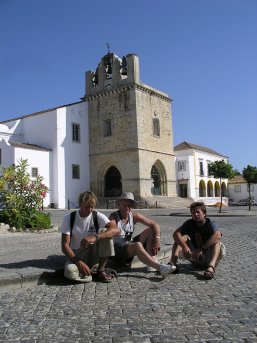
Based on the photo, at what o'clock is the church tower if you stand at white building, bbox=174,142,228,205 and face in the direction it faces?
The church tower is roughly at 2 o'clock from the white building.

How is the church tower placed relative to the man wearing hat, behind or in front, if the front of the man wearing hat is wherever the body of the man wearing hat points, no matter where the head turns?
behind

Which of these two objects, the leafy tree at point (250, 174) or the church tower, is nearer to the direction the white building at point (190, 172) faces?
the leafy tree

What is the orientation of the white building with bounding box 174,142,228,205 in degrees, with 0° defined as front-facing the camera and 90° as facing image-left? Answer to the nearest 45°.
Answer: approximately 315°

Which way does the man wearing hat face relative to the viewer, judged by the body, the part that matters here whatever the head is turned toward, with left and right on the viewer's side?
facing the viewer and to the right of the viewer

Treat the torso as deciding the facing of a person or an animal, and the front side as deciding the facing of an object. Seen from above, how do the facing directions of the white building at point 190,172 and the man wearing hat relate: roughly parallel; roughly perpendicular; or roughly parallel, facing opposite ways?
roughly parallel

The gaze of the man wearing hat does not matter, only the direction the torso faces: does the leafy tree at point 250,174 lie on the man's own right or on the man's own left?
on the man's own left

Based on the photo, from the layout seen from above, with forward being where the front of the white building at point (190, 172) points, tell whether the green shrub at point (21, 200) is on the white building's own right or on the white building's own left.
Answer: on the white building's own right

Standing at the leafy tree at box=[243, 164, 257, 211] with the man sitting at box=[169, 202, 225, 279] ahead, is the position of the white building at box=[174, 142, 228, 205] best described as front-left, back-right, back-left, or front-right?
back-right

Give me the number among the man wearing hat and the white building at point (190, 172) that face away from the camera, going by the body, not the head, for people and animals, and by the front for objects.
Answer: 0

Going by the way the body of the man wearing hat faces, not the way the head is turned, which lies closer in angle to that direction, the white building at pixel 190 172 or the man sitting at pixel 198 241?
the man sitting

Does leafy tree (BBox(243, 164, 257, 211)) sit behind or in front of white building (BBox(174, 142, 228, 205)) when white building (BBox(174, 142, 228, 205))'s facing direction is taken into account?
in front

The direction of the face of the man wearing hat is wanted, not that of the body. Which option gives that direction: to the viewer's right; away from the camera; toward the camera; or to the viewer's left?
toward the camera

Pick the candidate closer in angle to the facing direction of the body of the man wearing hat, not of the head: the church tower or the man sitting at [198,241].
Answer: the man sitting
